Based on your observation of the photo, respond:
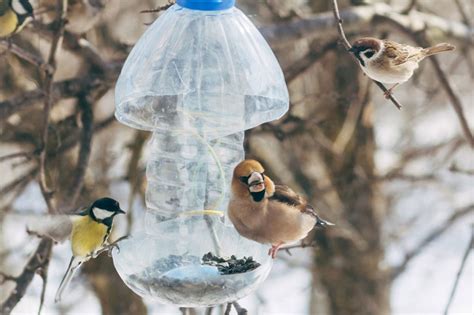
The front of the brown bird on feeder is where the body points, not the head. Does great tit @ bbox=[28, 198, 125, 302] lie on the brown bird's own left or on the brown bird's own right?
on the brown bird's own right

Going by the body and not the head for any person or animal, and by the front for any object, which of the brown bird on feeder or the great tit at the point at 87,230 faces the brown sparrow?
the great tit

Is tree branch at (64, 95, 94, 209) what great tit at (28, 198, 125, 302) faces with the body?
no

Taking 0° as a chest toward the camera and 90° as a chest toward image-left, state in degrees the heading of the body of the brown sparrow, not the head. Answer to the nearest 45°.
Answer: approximately 90°

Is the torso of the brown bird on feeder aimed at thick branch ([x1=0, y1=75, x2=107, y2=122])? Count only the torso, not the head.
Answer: no

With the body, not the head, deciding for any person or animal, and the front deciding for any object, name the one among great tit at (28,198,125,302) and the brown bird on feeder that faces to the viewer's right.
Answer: the great tit

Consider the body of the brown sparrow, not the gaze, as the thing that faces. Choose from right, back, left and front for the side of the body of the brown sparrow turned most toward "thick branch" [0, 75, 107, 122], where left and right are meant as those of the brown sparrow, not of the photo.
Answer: front

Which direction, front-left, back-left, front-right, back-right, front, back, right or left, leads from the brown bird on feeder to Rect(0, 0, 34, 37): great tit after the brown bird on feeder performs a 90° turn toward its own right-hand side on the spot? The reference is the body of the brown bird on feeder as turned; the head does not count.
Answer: front

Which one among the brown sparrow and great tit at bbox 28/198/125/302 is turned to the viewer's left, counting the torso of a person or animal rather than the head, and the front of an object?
the brown sparrow

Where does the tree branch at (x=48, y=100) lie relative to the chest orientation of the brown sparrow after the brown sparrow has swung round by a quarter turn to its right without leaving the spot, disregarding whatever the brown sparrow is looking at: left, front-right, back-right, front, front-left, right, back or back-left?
left

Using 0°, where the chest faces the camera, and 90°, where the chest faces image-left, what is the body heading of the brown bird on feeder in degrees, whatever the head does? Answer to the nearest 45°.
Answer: approximately 45°

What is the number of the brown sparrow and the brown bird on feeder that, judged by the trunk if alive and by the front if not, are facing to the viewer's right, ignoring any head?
0

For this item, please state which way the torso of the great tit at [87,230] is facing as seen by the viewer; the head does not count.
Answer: to the viewer's right

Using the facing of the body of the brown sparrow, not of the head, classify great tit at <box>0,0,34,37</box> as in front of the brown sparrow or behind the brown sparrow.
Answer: in front
